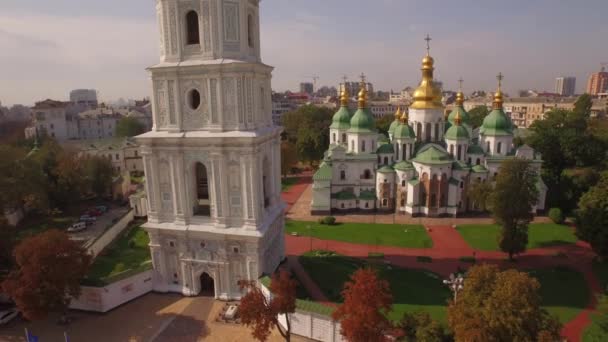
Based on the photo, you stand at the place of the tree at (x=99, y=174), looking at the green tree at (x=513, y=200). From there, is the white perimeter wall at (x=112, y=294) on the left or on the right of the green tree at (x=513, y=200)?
right

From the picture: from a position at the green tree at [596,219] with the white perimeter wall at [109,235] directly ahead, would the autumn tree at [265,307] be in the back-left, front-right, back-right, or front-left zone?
front-left

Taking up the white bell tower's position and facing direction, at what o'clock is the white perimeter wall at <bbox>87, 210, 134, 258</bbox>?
The white perimeter wall is roughly at 5 o'clock from the white bell tower.

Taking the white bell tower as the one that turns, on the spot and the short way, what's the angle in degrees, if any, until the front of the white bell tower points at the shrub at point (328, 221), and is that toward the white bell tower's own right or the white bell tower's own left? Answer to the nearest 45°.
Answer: approximately 135° to the white bell tower's own left

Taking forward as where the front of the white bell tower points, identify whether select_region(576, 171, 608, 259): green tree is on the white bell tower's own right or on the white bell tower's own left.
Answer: on the white bell tower's own left

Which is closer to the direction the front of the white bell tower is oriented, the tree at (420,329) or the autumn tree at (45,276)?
the tree

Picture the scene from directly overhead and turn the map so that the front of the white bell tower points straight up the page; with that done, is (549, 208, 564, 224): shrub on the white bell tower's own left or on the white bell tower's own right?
on the white bell tower's own left

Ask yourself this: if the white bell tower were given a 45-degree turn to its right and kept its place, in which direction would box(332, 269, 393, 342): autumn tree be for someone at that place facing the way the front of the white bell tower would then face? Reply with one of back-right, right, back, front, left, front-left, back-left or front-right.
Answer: left

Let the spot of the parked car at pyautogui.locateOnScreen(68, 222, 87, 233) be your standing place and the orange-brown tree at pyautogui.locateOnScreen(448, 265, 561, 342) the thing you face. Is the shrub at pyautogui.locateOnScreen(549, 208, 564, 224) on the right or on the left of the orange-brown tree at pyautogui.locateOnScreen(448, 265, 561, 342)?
left

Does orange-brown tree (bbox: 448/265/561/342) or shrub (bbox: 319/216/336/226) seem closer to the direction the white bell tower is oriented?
the orange-brown tree

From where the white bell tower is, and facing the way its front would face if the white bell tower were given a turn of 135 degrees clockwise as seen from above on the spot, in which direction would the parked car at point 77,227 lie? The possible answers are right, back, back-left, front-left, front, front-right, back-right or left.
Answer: front

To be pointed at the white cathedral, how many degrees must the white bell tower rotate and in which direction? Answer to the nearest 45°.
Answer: approximately 135° to its left

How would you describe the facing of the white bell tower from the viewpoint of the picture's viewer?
facing the viewer

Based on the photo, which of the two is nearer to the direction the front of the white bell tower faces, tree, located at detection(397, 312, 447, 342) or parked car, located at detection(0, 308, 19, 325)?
the tree

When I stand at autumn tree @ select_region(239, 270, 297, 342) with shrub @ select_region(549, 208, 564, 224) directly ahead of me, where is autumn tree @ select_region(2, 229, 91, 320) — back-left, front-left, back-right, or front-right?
back-left

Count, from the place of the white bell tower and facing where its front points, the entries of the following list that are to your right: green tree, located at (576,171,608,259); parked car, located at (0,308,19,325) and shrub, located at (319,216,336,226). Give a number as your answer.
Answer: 1

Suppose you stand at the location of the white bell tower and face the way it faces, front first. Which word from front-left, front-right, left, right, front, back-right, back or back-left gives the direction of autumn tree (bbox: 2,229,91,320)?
right

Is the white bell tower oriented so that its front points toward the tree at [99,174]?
no

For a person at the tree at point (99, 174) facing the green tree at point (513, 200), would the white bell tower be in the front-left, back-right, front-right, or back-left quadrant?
front-right

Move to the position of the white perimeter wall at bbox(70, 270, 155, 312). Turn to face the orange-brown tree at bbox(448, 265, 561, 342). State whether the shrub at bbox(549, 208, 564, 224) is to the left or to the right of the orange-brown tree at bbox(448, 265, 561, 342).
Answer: left

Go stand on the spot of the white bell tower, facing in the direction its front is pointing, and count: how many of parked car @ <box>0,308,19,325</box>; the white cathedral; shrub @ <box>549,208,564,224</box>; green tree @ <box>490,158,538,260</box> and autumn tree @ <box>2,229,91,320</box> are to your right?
2
